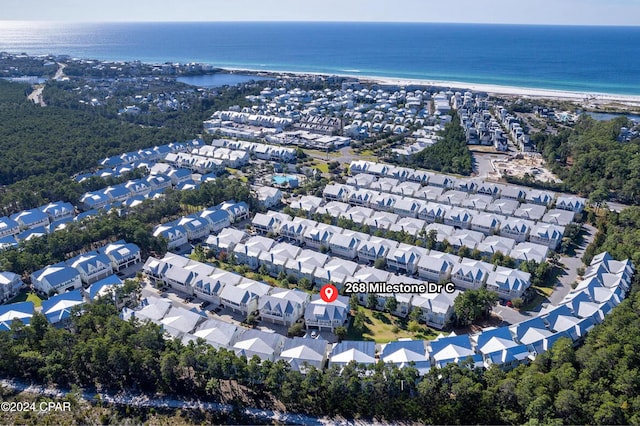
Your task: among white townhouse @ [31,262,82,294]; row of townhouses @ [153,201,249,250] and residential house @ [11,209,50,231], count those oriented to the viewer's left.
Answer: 0

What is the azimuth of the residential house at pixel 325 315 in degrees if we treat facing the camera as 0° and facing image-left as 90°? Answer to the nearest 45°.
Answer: approximately 0°

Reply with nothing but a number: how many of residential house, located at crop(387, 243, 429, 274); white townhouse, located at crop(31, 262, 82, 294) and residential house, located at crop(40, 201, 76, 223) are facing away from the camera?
0

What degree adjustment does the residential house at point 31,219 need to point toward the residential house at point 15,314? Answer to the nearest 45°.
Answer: approximately 45° to its right

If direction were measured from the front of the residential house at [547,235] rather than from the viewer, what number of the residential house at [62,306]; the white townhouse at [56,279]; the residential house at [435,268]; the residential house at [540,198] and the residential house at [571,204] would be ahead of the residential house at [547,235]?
3

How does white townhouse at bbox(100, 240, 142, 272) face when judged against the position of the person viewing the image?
facing the viewer and to the right of the viewer

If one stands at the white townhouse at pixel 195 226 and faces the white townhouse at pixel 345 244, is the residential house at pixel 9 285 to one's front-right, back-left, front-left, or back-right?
back-right

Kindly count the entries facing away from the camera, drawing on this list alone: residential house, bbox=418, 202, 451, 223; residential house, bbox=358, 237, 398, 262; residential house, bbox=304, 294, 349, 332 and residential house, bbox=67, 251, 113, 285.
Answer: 0

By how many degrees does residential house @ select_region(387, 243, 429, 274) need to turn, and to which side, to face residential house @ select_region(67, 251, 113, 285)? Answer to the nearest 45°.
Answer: approximately 45° to its right

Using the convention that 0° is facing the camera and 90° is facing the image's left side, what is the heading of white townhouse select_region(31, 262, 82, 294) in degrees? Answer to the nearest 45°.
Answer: approximately 315°

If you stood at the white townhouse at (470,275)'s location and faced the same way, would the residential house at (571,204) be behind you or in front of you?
behind
